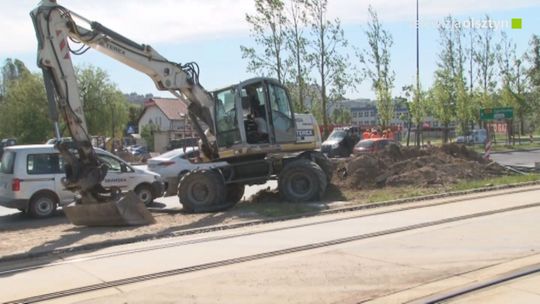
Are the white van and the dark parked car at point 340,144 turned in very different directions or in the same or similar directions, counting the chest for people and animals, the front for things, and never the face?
very different directions

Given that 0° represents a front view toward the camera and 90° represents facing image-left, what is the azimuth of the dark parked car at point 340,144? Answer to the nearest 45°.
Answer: approximately 45°

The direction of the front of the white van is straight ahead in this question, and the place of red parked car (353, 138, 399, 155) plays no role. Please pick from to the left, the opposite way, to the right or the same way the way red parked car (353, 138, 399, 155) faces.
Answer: the opposite way

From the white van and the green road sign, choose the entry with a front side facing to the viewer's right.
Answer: the white van

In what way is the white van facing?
to the viewer's right

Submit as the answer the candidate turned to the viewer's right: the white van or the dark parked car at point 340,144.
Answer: the white van

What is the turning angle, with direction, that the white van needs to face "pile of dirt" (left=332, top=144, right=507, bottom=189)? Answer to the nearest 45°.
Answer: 0° — it already faces it

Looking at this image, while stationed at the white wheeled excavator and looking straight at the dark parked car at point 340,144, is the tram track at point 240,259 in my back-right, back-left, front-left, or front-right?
back-right

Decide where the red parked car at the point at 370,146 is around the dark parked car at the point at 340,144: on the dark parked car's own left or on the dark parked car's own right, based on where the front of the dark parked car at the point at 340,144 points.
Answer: on the dark parked car's own left
